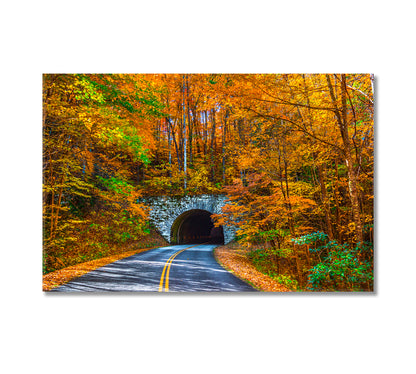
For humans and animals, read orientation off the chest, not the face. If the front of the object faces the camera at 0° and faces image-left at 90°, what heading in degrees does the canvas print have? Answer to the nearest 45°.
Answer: approximately 0°
